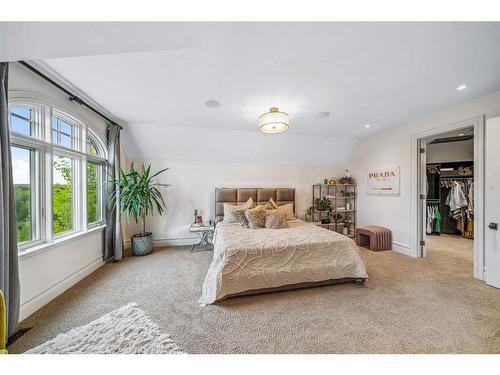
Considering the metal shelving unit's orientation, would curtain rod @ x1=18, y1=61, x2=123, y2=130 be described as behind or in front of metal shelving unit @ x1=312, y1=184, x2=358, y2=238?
in front

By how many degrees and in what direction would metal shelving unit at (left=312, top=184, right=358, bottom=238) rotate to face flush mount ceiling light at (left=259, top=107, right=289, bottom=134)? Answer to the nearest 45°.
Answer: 0° — it already faces it

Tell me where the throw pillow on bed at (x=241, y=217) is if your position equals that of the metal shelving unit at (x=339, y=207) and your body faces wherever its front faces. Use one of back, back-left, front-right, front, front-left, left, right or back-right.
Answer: front-right

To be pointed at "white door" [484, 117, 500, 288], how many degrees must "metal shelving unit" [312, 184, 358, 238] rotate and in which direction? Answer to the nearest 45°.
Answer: approximately 45° to its left

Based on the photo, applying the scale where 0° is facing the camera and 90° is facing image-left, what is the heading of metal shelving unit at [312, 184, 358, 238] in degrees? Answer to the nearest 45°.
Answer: approximately 0°

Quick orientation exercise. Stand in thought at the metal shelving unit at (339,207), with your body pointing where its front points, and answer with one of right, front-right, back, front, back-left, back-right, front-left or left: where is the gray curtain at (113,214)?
front-right

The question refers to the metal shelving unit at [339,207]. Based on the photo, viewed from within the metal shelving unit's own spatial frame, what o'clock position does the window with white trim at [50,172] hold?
The window with white trim is roughly at 1 o'clock from the metal shelving unit.

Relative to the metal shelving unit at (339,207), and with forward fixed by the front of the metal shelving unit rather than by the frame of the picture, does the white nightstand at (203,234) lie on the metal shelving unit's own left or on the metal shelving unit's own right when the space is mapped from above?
on the metal shelving unit's own right

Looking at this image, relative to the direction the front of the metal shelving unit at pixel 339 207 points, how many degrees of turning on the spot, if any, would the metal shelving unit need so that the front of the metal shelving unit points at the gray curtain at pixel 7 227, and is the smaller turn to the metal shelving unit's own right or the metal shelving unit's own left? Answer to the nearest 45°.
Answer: approximately 45° to the metal shelving unit's own right

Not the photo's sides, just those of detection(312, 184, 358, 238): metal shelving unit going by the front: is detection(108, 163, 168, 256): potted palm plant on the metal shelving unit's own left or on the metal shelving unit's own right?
on the metal shelving unit's own right
